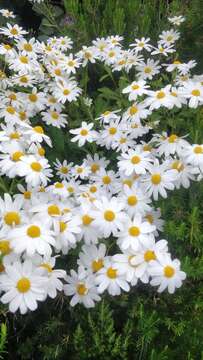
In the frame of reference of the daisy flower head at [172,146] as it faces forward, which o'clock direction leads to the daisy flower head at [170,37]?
the daisy flower head at [170,37] is roughly at 6 o'clock from the daisy flower head at [172,146].

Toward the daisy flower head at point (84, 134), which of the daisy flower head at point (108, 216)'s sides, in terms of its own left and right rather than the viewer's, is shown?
back

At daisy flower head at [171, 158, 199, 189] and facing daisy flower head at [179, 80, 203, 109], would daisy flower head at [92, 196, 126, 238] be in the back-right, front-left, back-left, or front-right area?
back-left

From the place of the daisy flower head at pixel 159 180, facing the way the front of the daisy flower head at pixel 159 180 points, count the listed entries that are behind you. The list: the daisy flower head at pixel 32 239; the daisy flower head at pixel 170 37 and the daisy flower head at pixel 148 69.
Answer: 2

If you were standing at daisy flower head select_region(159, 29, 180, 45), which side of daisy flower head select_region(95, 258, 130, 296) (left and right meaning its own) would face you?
back
